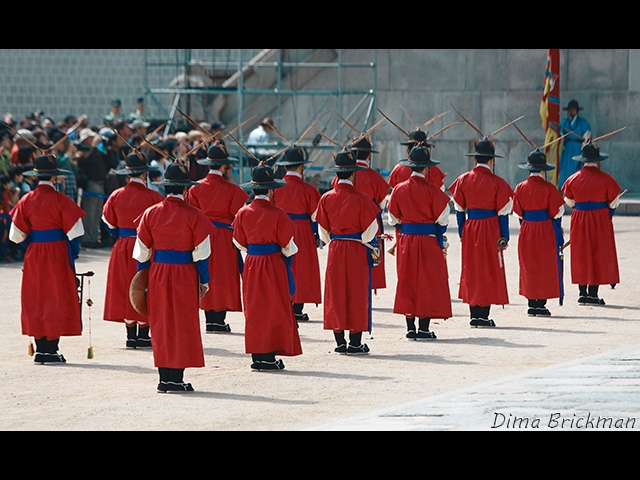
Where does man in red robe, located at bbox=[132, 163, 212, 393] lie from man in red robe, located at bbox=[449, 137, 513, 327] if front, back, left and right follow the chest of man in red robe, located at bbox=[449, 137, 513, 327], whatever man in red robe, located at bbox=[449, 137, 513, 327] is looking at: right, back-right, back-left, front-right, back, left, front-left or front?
back-left

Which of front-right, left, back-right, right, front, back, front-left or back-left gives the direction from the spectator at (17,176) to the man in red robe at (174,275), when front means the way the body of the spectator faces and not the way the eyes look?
front-right

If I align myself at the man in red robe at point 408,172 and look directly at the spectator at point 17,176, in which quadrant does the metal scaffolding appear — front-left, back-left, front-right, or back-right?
front-right

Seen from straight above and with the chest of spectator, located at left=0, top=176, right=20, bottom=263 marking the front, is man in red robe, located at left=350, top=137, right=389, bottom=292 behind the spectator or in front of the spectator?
in front

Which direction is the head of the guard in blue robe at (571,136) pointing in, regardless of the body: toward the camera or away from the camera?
toward the camera

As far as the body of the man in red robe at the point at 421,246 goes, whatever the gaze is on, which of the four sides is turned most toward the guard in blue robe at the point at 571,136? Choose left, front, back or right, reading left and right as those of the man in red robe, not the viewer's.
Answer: front

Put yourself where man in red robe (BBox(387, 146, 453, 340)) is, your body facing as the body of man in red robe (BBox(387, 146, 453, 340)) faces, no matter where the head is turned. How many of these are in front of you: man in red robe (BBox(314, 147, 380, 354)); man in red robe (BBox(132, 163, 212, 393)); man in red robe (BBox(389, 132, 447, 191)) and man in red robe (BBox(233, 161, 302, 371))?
1

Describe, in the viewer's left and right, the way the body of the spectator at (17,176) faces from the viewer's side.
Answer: facing the viewer and to the right of the viewer

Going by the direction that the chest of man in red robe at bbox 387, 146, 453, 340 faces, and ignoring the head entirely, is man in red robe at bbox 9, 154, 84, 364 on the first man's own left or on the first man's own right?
on the first man's own left

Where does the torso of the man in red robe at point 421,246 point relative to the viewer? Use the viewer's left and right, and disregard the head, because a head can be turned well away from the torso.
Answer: facing away from the viewer

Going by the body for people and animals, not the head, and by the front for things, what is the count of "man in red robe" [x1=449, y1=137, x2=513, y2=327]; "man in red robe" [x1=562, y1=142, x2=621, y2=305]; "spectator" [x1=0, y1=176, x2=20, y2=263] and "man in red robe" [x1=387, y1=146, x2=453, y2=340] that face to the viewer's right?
1

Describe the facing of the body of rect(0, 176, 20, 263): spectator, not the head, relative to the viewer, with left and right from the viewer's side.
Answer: facing to the right of the viewer

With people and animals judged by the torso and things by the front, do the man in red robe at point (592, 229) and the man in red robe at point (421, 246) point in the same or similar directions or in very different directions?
same or similar directions

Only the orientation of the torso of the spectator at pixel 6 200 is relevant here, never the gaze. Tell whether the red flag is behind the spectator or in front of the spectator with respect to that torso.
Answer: in front

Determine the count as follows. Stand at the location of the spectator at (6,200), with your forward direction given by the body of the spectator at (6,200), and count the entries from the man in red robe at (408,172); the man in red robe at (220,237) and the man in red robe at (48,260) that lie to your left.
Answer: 0

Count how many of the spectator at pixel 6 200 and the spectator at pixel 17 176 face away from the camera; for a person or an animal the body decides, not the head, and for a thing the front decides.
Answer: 0

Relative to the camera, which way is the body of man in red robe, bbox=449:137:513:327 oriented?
away from the camera

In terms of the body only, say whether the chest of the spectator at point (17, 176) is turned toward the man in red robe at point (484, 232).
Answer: yes

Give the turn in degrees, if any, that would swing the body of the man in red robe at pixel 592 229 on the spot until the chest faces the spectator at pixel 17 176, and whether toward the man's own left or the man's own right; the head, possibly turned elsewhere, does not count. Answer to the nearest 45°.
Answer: approximately 90° to the man's own left

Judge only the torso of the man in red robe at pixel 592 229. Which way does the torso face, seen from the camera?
away from the camera
